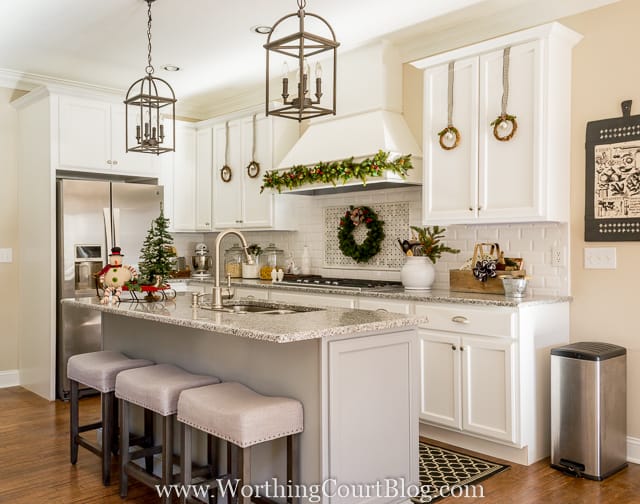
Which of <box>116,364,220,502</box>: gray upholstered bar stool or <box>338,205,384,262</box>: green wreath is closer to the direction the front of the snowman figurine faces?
the gray upholstered bar stool

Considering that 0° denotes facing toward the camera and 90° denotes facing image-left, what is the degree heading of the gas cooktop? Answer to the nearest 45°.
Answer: approximately 45°

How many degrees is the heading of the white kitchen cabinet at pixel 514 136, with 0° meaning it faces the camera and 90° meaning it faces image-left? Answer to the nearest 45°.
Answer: approximately 45°

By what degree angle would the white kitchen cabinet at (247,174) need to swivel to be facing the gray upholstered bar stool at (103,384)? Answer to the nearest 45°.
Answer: approximately 45° to its left

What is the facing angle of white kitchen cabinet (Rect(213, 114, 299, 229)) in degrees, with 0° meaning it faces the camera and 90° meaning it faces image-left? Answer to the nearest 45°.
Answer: approximately 45°

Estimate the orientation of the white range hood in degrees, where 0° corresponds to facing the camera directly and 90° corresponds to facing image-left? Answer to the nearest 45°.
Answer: approximately 45°
